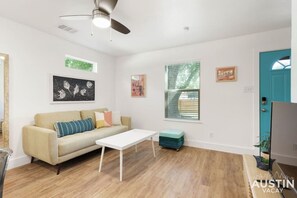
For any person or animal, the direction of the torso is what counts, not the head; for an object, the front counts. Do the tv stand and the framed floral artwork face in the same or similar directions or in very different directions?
very different directions

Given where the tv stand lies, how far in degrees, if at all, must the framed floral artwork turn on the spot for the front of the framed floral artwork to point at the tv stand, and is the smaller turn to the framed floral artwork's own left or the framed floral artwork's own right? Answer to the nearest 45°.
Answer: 0° — it already faces it

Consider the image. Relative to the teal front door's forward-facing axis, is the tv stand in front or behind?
in front

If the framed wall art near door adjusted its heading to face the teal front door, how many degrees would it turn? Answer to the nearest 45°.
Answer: approximately 90° to its left

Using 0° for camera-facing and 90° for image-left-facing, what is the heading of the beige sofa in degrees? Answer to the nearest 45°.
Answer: approximately 315°

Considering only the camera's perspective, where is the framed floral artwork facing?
facing the viewer and to the right of the viewer

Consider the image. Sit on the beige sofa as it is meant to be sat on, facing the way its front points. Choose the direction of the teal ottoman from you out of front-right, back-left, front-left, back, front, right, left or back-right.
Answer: front-left

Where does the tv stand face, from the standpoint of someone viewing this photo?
facing to the left of the viewer
